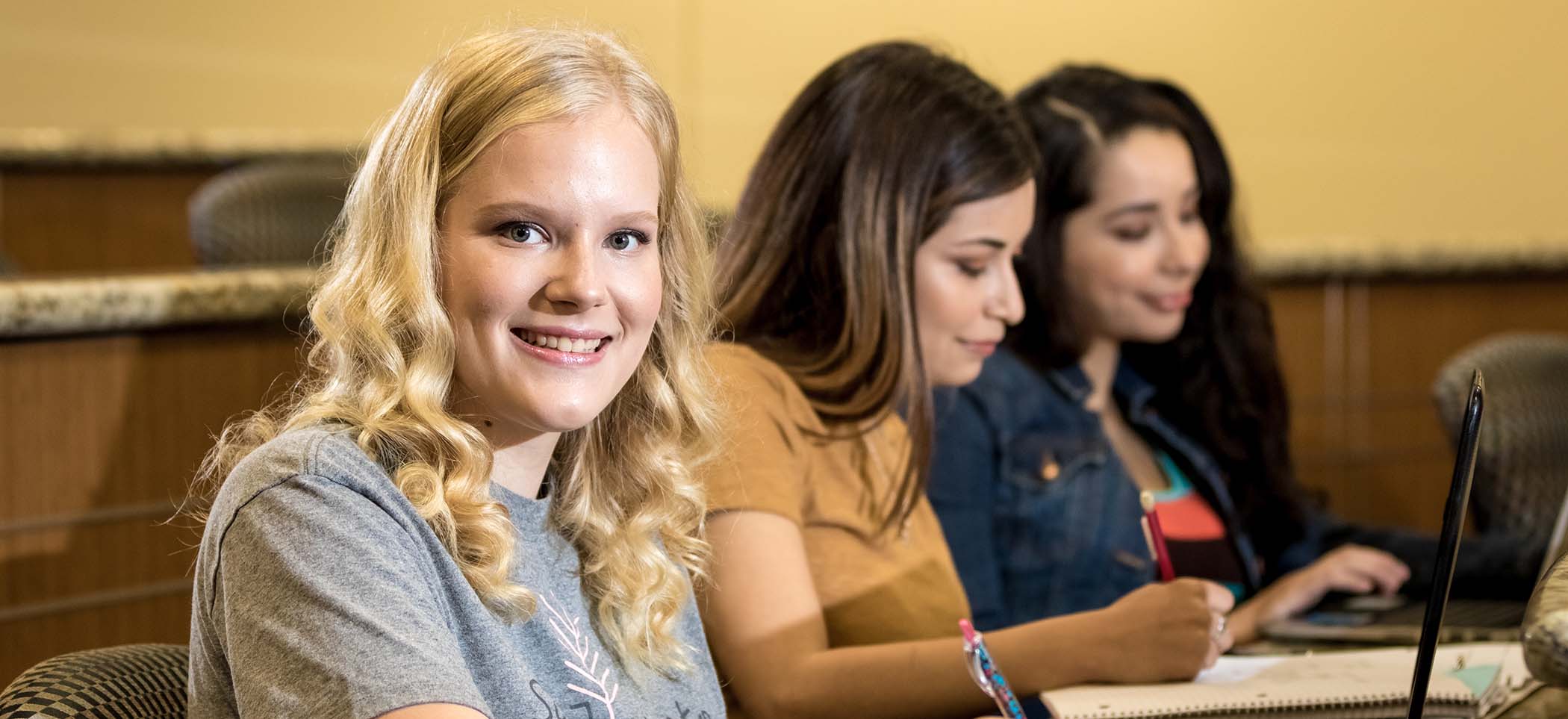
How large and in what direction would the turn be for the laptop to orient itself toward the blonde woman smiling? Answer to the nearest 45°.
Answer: approximately 45° to its left

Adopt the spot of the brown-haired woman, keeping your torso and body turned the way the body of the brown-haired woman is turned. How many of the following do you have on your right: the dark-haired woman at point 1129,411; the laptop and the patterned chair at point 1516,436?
0

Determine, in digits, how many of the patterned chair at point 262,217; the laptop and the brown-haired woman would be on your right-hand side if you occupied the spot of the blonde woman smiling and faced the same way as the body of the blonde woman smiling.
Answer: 0

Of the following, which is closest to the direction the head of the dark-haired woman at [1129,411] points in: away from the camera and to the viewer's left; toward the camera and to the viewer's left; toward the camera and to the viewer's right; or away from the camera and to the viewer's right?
toward the camera and to the viewer's right

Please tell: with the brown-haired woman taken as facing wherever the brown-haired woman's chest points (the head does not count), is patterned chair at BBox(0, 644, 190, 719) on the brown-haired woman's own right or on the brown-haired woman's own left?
on the brown-haired woman's own right

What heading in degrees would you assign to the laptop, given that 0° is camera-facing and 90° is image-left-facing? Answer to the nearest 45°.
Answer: approximately 90°

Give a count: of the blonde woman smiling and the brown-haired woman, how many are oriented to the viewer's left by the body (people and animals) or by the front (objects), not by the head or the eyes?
0

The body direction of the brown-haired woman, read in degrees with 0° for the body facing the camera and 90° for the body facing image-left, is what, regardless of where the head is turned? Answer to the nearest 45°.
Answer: approximately 315°

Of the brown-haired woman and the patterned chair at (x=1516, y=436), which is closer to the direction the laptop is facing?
the brown-haired woman

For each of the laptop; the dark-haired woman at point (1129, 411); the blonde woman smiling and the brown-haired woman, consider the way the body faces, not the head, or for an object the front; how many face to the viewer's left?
1

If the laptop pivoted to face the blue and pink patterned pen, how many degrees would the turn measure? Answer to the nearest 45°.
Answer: approximately 45° to its left

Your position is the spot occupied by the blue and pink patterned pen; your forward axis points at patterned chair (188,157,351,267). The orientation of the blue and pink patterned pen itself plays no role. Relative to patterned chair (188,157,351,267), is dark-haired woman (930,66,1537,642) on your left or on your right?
right

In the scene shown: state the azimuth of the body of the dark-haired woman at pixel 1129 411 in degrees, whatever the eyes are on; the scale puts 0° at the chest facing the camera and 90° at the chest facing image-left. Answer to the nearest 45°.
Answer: approximately 315°

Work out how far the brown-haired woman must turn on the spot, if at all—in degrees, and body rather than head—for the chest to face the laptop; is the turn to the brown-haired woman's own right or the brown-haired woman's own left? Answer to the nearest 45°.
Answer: approximately 45° to the brown-haired woman's own left

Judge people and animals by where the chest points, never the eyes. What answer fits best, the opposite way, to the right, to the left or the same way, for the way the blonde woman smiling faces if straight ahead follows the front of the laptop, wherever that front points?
the opposite way

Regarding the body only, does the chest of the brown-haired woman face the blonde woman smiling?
no

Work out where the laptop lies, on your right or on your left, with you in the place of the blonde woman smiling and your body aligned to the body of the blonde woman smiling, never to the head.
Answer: on your left
